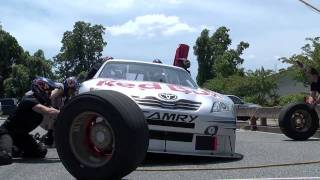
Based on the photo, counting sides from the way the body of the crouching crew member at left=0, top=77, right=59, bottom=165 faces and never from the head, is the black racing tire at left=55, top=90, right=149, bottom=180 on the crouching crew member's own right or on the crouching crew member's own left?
on the crouching crew member's own right

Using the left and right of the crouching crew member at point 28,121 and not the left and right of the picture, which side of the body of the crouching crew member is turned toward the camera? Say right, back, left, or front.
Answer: right

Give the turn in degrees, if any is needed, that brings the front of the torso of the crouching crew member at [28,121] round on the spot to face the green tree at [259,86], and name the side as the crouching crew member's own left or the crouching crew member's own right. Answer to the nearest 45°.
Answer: approximately 45° to the crouching crew member's own left

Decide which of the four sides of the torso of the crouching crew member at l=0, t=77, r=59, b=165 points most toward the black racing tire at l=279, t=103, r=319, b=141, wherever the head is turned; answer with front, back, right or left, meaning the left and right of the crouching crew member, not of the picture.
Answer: front

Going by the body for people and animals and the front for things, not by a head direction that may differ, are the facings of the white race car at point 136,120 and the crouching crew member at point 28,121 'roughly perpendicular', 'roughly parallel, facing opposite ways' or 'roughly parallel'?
roughly perpendicular

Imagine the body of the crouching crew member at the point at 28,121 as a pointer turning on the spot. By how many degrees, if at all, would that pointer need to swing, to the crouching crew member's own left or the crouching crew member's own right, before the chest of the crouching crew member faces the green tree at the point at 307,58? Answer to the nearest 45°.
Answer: approximately 45° to the crouching crew member's own left

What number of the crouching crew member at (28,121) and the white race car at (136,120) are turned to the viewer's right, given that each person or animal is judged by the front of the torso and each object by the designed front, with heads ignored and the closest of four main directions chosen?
1

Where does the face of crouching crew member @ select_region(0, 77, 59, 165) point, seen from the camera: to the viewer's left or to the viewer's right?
to the viewer's right

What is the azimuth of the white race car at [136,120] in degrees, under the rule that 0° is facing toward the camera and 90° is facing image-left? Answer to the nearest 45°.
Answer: approximately 0°

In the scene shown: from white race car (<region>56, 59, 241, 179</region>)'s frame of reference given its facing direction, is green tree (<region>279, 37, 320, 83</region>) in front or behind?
behind
